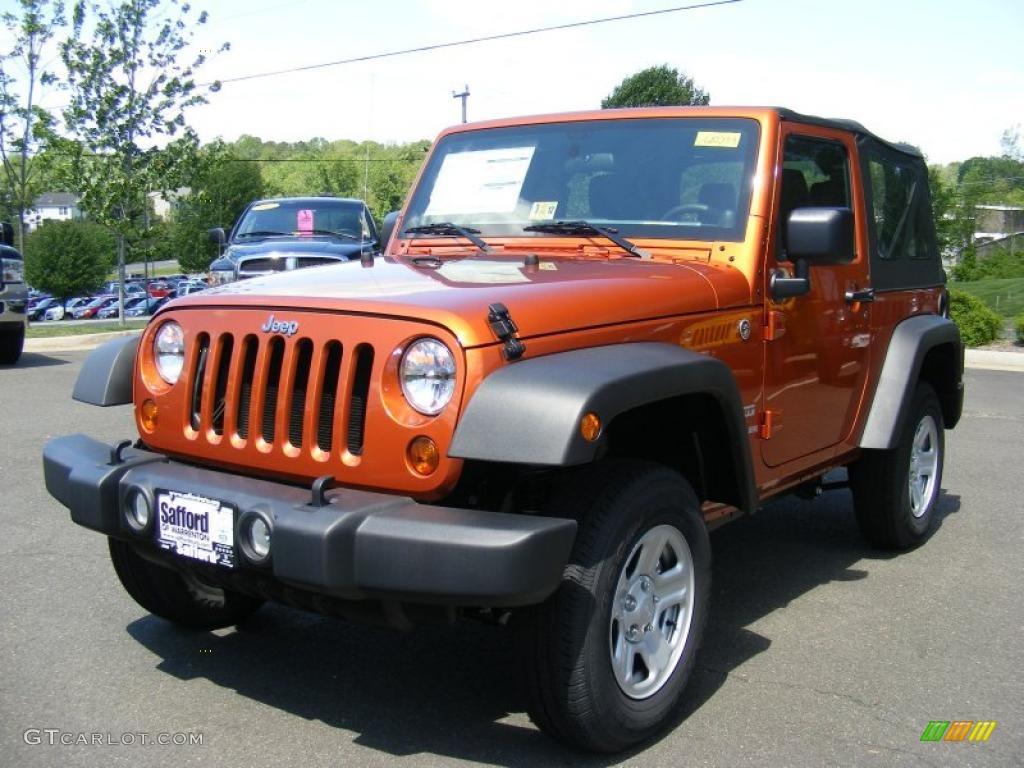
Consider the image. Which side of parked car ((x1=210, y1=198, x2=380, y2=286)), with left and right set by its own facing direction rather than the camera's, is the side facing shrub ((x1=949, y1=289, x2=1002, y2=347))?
left

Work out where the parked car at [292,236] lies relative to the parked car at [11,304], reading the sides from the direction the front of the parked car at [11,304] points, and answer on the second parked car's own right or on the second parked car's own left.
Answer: on the second parked car's own left

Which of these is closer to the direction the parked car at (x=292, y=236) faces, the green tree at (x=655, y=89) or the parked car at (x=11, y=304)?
the parked car

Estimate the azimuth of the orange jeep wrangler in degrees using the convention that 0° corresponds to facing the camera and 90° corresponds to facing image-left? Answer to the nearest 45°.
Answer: approximately 45°

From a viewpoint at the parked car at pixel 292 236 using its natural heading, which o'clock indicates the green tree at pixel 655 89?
The green tree is roughly at 7 o'clock from the parked car.

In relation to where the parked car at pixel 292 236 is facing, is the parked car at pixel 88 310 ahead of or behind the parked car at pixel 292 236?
behind

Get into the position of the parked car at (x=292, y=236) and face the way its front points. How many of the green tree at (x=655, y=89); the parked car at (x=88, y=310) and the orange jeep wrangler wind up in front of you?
1

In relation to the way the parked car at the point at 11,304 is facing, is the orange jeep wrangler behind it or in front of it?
in front

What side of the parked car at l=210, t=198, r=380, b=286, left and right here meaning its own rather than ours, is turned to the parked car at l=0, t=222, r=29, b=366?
right

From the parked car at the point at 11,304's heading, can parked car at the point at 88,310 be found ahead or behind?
behind

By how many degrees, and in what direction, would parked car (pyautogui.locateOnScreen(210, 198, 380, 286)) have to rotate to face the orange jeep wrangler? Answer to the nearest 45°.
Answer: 0° — it already faces it

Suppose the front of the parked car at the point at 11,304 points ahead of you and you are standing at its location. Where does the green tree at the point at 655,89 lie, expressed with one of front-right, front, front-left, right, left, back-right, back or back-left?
back-left

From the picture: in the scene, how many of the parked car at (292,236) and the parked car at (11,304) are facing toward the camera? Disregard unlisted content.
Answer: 2
